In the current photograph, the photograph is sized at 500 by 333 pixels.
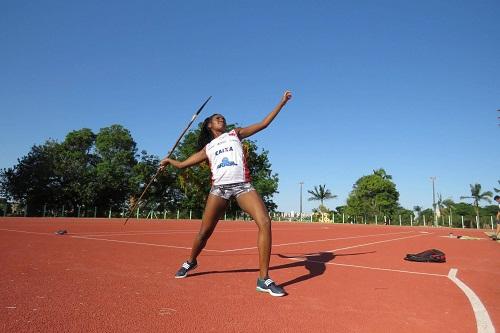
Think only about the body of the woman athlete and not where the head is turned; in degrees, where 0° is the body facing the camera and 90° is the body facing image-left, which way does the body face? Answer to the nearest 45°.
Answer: approximately 0°

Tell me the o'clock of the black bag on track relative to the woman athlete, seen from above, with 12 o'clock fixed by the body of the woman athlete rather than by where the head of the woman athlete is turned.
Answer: The black bag on track is roughly at 8 o'clock from the woman athlete.

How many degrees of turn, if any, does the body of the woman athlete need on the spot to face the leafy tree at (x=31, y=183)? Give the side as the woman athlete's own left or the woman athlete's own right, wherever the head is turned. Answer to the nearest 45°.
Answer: approximately 135° to the woman athlete's own right

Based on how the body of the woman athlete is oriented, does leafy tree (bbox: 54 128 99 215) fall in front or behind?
behind
